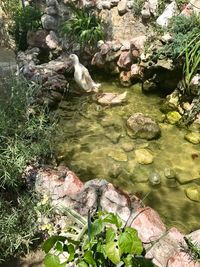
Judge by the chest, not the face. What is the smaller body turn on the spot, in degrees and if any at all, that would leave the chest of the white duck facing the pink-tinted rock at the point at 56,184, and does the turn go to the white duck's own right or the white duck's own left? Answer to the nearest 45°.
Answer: approximately 90° to the white duck's own left

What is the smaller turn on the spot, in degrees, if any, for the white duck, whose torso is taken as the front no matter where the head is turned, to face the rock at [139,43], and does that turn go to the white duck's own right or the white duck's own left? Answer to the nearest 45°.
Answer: approximately 135° to the white duck's own right

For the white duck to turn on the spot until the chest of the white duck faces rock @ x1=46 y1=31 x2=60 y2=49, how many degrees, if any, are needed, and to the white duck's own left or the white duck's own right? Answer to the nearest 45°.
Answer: approximately 45° to the white duck's own right

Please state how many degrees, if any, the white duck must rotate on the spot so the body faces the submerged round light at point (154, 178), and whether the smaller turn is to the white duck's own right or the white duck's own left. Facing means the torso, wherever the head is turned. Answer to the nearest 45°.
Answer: approximately 135° to the white duck's own left

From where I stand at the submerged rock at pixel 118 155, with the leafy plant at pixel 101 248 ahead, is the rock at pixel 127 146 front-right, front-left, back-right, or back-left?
back-left

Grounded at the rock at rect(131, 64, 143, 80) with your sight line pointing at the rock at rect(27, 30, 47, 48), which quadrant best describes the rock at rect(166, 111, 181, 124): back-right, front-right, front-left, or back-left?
back-left

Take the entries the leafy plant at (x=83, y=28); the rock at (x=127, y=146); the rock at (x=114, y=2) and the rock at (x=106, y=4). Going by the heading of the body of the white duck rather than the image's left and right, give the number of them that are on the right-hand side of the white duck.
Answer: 3

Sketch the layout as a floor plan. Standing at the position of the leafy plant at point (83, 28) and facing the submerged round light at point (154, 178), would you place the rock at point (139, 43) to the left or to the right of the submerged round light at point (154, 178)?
left

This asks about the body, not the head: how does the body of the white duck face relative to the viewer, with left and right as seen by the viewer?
facing to the left of the viewer

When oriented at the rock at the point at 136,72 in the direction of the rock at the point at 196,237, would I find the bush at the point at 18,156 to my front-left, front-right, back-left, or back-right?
front-right

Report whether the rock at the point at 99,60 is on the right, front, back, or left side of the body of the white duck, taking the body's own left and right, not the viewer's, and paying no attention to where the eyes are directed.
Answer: right

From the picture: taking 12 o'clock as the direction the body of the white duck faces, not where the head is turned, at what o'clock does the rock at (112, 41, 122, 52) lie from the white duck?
The rock is roughly at 4 o'clock from the white duck.
